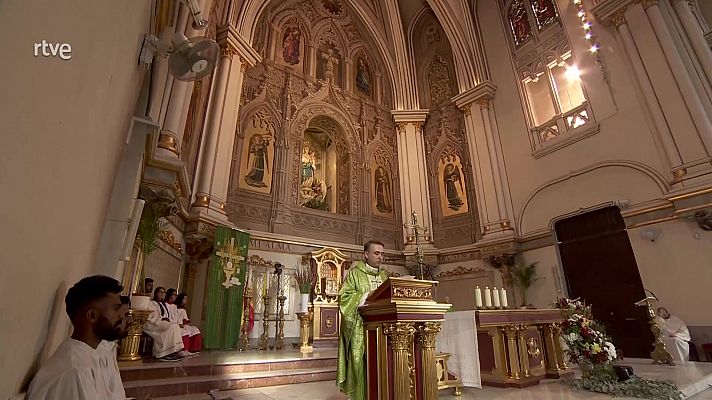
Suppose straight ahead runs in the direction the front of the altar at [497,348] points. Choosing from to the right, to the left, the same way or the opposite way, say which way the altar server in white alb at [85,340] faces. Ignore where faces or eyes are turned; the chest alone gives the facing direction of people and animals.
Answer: to the left

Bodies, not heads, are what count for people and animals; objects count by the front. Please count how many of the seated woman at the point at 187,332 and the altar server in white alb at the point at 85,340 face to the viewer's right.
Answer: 2

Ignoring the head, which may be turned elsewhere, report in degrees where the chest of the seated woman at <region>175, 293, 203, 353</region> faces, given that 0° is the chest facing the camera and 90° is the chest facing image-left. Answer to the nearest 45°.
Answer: approximately 270°

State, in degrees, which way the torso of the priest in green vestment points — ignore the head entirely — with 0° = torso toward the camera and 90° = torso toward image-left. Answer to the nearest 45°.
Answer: approximately 315°

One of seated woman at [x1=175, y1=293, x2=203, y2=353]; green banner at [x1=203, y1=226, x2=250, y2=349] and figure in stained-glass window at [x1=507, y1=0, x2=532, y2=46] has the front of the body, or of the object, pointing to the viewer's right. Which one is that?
the seated woman

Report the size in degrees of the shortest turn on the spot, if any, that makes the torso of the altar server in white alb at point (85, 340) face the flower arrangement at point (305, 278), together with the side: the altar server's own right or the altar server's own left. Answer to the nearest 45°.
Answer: approximately 45° to the altar server's own left

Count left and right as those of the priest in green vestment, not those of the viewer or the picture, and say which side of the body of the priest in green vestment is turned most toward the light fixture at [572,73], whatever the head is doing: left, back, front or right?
left

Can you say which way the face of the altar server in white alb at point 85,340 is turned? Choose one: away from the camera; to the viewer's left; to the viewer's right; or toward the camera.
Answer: to the viewer's right

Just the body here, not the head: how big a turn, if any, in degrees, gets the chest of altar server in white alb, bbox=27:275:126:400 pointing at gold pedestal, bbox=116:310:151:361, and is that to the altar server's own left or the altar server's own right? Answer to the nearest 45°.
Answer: approximately 90° to the altar server's own left

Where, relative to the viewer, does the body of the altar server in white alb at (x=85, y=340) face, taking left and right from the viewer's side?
facing to the right of the viewer

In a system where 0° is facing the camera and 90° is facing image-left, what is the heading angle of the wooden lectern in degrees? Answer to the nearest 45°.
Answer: approximately 315°
